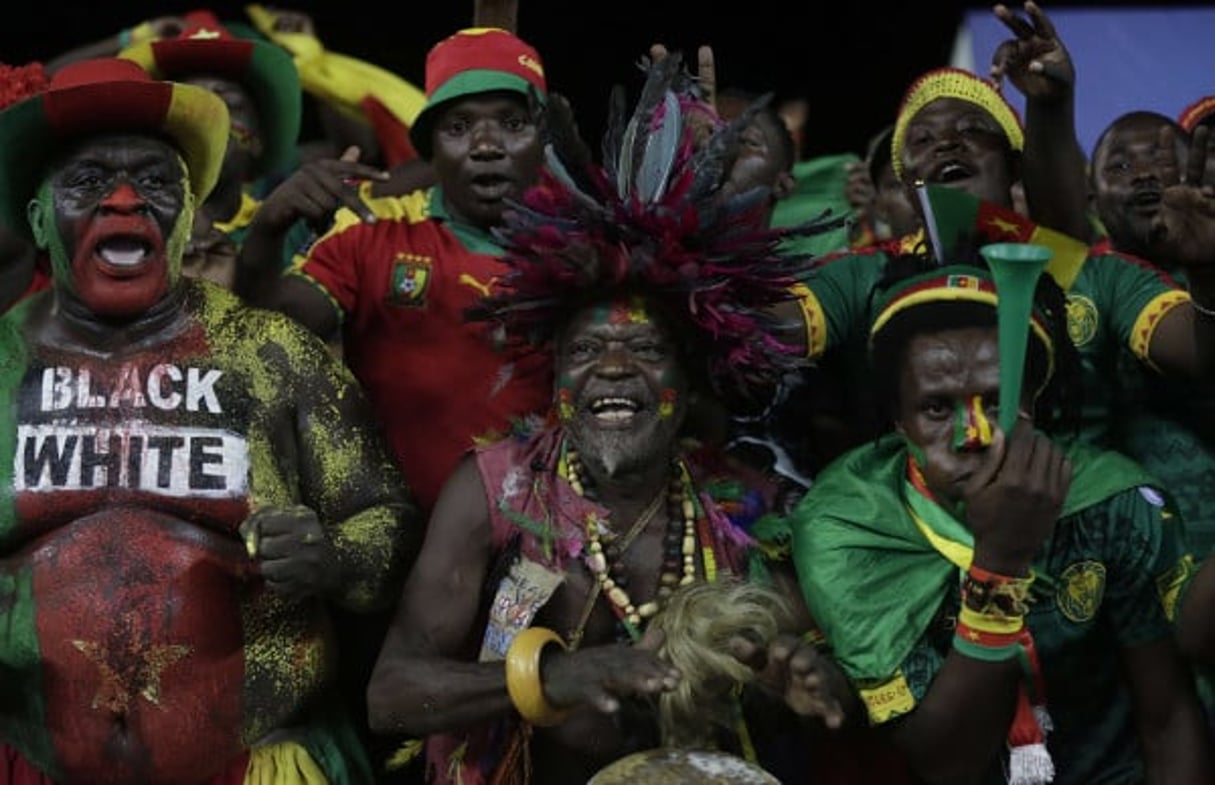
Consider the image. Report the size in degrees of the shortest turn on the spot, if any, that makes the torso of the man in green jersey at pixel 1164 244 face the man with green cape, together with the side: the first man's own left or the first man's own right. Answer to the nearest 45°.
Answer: approximately 45° to the first man's own right

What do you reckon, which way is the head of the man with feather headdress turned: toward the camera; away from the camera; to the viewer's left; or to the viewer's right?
toward the camera

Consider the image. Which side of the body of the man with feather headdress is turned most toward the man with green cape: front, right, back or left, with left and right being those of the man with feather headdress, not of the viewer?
left

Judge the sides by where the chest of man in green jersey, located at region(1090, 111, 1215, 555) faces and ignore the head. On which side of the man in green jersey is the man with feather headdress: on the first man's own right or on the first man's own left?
on the first man's own right

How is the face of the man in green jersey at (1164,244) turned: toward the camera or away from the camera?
toward the camera

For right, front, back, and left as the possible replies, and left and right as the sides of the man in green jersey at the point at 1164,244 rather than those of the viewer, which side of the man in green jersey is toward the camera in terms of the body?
front

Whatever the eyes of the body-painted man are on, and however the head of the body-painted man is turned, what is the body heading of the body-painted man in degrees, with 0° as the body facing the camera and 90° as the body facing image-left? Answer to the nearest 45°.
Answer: approximately 0°

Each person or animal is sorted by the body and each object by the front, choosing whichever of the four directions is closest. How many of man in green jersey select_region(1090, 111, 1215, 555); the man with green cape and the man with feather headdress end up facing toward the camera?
3

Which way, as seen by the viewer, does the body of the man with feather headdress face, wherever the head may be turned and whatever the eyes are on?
toward the camera

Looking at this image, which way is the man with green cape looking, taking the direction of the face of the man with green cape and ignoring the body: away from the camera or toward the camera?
toward the camera

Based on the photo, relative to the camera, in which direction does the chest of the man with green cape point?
toward the camera

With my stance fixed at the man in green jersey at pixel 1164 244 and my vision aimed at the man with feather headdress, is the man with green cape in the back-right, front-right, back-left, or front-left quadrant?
front-left

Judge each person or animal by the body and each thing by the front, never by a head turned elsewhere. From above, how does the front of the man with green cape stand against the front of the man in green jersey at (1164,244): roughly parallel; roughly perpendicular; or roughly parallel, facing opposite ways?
roughly parallel

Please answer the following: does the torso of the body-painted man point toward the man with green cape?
no

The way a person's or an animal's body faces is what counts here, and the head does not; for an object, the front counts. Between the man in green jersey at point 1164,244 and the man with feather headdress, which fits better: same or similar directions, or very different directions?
same or similar directions

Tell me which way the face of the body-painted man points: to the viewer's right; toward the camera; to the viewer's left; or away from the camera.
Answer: toward the camera

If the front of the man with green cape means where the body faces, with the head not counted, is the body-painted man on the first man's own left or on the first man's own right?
on the first man's own right
